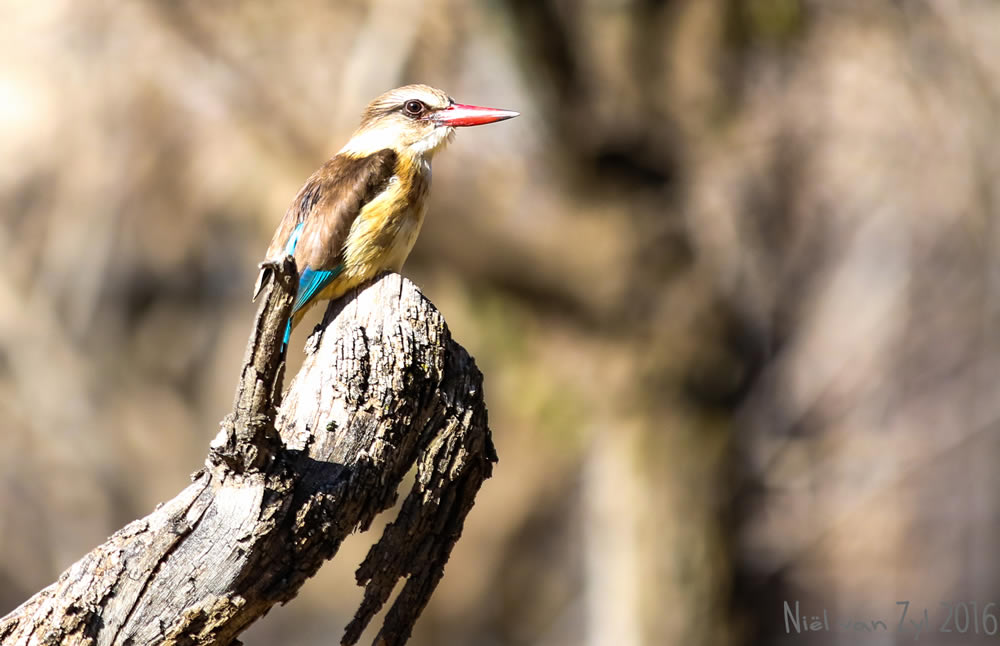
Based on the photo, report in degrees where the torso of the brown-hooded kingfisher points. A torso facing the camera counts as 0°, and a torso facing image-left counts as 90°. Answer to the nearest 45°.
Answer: approximately 270°
